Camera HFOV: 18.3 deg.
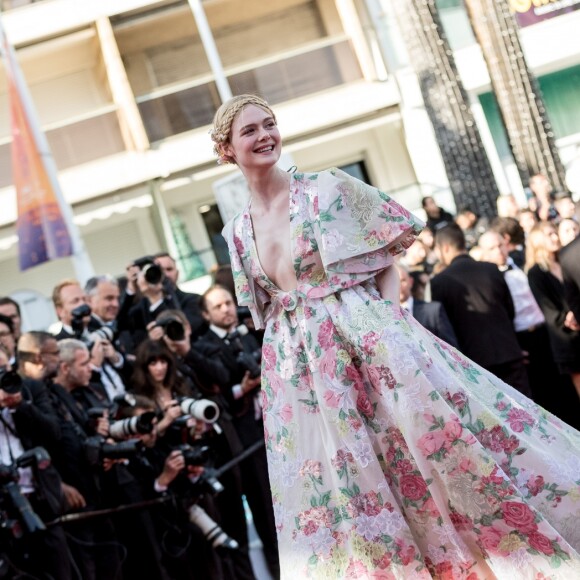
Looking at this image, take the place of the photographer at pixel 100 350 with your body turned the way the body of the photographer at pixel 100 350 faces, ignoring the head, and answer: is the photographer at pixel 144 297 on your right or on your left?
on your left

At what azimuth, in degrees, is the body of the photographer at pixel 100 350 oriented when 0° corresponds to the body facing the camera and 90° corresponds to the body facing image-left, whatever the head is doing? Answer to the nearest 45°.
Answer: approximately 315°

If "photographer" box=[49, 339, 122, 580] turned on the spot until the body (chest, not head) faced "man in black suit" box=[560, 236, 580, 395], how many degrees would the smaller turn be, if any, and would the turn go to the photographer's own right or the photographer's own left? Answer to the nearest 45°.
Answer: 0° — they already face them

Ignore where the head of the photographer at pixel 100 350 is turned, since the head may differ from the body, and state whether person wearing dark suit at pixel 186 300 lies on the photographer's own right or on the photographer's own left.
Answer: on the photographer's own left

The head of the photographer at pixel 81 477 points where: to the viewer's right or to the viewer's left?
to the viewer's right

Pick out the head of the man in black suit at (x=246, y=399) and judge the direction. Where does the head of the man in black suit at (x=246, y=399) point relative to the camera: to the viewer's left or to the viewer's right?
to the viewer's right

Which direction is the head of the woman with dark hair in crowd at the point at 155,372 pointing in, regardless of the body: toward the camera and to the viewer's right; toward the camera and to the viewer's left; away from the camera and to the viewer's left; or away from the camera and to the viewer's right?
toward the camera and to the viewer's right

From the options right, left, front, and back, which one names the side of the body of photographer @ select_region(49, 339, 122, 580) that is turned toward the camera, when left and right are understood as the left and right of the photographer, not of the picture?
right

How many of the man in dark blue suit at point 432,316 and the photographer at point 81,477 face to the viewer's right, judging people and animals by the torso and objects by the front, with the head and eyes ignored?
1

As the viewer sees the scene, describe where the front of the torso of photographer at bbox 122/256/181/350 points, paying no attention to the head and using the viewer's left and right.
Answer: facing the viewer and to the right of the viewer

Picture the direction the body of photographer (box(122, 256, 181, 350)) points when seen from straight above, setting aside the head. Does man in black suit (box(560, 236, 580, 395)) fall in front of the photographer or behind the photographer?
in front
